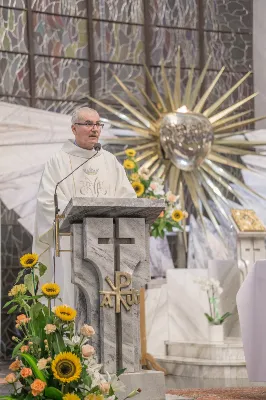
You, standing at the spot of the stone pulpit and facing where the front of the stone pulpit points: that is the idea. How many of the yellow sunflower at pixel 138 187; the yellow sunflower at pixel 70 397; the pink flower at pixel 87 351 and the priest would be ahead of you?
2

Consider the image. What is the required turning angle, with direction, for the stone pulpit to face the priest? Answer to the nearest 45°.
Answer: approximately 180°

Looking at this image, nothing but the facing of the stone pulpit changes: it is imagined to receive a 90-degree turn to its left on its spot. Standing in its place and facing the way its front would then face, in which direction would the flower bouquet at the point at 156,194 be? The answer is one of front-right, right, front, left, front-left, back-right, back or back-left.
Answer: left

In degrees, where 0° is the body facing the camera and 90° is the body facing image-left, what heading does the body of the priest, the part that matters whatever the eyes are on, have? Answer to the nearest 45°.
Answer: approximately 315°

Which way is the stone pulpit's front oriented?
toward the camera

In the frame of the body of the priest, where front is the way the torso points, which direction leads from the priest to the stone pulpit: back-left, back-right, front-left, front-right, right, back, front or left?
front-right

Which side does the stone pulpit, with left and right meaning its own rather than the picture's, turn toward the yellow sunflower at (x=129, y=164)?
back

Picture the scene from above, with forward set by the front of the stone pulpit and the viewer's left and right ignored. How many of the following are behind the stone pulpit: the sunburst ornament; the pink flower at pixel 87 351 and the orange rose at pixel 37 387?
1

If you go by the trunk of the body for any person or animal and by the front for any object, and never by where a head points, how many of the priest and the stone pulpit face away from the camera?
0

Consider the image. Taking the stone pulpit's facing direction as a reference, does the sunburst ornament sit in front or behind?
behind

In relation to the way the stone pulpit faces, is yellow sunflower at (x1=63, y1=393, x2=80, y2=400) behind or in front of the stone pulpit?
in front

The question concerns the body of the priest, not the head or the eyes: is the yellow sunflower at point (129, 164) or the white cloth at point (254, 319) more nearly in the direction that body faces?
the white cloth

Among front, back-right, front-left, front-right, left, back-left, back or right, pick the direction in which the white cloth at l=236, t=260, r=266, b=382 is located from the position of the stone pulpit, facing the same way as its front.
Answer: back-left

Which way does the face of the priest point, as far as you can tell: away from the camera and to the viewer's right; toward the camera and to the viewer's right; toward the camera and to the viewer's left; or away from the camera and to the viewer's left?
toward the camera and to the viewer's right

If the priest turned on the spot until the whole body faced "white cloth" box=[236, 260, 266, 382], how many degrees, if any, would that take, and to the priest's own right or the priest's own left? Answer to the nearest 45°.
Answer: approximately 45° to the priest's own left

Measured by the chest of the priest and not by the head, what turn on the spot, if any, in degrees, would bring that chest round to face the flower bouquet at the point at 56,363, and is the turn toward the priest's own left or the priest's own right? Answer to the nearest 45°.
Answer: approximately 45° to the priest's own right
